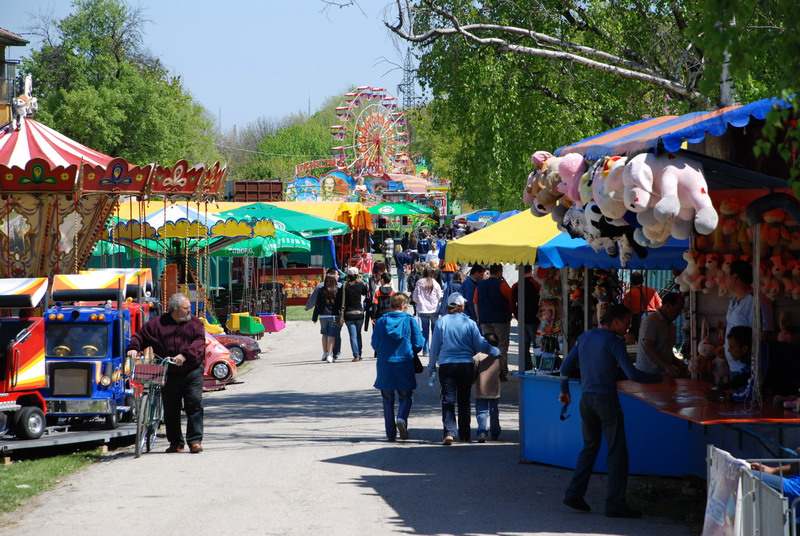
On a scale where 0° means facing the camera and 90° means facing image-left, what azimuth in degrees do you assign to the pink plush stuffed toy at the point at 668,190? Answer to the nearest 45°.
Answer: approximately 90°

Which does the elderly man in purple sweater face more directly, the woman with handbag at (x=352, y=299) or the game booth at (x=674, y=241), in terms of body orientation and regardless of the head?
the game booth

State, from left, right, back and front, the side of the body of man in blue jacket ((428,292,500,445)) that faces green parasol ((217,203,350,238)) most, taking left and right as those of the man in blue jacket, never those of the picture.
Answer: front

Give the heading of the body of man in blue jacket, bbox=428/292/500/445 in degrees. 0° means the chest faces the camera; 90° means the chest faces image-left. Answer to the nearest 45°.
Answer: approximately 180°

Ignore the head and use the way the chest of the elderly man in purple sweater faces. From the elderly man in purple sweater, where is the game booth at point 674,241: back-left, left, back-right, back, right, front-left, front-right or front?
front-left

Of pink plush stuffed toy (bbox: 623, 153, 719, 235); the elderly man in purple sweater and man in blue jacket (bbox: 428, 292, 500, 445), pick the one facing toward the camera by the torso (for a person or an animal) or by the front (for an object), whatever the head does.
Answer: the elderly man in purple sweater

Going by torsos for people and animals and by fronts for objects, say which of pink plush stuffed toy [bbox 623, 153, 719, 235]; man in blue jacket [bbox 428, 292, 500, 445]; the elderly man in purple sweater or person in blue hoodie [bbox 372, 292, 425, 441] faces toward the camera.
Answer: the elderly man in purple sweater

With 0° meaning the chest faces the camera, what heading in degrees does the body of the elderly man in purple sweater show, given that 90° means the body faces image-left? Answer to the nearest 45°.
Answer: approximately 0°

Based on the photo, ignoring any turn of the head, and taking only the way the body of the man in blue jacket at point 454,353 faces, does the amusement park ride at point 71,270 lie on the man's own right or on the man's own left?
on the man's own left

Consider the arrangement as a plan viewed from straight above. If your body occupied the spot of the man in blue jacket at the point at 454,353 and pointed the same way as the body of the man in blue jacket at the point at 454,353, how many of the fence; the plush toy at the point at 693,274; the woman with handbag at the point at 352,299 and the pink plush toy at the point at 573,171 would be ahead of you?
1

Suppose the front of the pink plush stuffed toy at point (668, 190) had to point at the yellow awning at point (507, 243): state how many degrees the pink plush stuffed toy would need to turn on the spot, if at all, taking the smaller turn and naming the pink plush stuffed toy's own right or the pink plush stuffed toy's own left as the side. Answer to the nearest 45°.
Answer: approximately 45° to the pink plush stuffed toy's own right

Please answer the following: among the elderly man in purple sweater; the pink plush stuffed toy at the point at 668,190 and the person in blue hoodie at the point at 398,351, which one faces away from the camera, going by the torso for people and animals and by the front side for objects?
the person in blue hoodie

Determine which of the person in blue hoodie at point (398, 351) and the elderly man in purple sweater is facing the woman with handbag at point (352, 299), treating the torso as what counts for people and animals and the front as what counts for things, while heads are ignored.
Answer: the person in blue hoodie

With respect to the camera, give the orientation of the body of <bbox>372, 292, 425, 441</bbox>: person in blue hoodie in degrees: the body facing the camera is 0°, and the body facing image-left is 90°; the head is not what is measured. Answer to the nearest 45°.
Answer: approximately 180°
